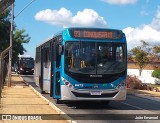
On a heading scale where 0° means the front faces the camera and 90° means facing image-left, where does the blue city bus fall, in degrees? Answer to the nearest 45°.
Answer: approximately 0°
